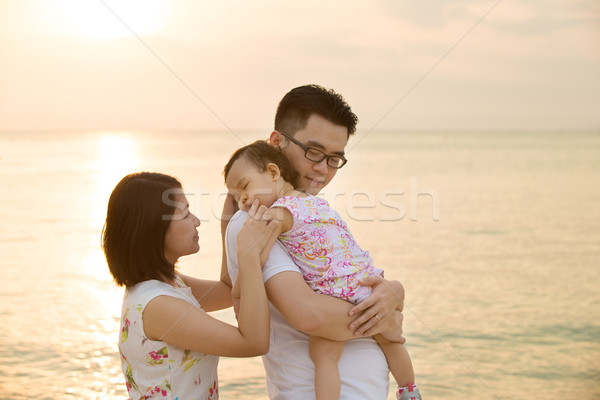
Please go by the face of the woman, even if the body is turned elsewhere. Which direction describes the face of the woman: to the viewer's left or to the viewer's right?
to the viewer's right

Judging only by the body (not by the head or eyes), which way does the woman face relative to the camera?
to the viewer's right

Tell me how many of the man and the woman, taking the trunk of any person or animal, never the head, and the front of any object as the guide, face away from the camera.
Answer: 0

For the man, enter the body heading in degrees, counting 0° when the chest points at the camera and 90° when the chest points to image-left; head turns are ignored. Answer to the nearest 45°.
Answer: approximately 315°
